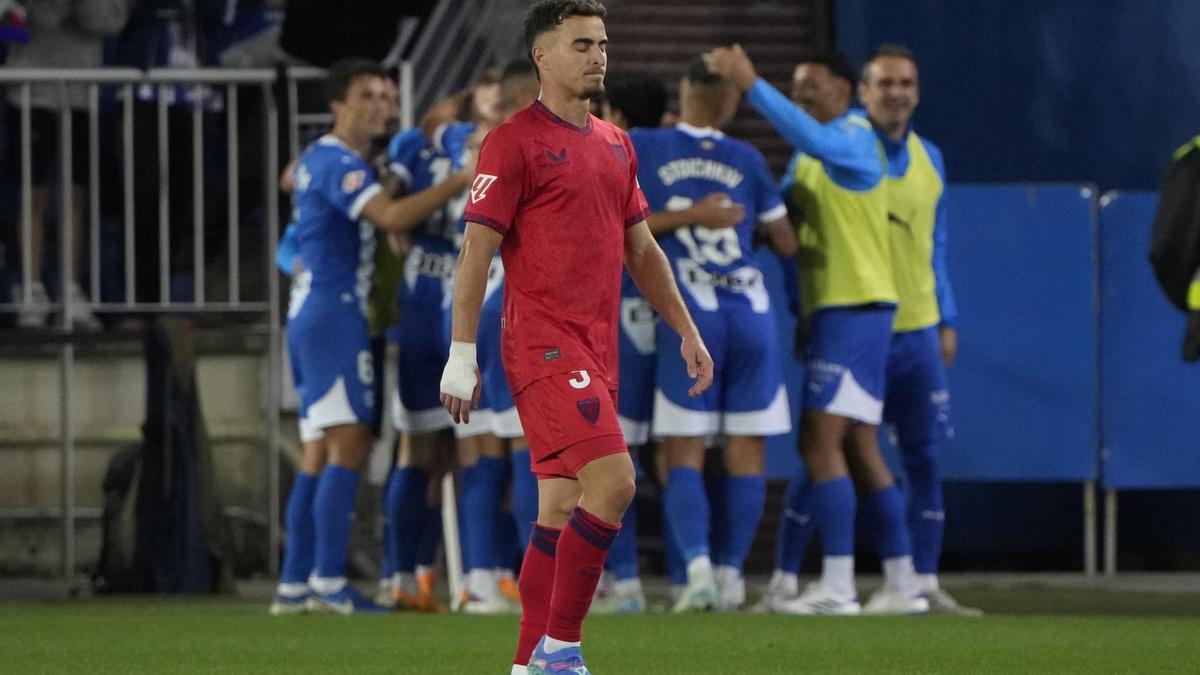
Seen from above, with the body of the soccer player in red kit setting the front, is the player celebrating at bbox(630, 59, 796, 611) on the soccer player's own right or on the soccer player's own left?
on the soccer player's own left

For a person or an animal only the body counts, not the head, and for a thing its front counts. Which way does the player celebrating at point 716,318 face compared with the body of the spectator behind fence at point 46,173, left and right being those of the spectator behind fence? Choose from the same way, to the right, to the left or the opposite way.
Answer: the opposite way

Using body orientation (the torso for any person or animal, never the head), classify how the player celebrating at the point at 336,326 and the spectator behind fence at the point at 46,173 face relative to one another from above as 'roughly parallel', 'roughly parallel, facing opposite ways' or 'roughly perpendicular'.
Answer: roughly perpendicular

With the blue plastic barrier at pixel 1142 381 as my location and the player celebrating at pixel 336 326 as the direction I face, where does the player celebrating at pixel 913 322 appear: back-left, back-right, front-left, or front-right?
front-left

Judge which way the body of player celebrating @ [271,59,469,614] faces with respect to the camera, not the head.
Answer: to the viewer's right

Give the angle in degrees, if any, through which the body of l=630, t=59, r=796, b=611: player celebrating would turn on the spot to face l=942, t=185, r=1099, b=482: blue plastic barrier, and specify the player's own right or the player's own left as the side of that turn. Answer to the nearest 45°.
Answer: approximately 45° to the player's own right

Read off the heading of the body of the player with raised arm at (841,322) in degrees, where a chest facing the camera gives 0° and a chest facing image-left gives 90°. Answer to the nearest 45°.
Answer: approximately 90°

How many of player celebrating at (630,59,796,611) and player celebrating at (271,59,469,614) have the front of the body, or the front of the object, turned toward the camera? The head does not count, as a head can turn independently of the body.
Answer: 0

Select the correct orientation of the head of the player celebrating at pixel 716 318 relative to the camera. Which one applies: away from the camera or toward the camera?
away from the camera

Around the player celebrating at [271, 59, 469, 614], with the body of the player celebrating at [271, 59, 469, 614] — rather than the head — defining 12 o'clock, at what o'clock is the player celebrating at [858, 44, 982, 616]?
the player celebrating at [858, 44, 982, 616] is roughly at 12 o'clock from the player celebrating at [271, 59, 469, 614].

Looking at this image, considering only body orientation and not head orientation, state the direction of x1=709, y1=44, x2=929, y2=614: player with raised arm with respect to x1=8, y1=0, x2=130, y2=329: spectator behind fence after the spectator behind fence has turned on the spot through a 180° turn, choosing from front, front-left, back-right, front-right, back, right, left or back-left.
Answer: back-right

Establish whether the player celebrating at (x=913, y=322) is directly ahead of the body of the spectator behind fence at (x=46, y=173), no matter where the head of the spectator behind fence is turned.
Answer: no

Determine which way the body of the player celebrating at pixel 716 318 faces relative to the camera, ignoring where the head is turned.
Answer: away from the camera

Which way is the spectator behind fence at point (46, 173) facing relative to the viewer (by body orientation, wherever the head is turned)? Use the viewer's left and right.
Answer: facing the viewer

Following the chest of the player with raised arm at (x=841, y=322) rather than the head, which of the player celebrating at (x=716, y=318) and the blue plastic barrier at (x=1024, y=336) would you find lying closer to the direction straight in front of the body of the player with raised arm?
the player celebrating

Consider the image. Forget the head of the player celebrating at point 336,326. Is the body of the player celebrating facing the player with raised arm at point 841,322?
yes

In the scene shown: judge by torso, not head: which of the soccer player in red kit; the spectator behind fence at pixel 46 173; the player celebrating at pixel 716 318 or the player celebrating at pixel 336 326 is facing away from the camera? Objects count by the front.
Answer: the player celebrating at pixel 716 318

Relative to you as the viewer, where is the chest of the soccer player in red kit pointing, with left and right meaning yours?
facing the viewer and to the right of the viewer

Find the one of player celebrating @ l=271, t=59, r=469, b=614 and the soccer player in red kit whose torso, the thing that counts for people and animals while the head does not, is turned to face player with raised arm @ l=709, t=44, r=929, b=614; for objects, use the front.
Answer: the player celebrating
